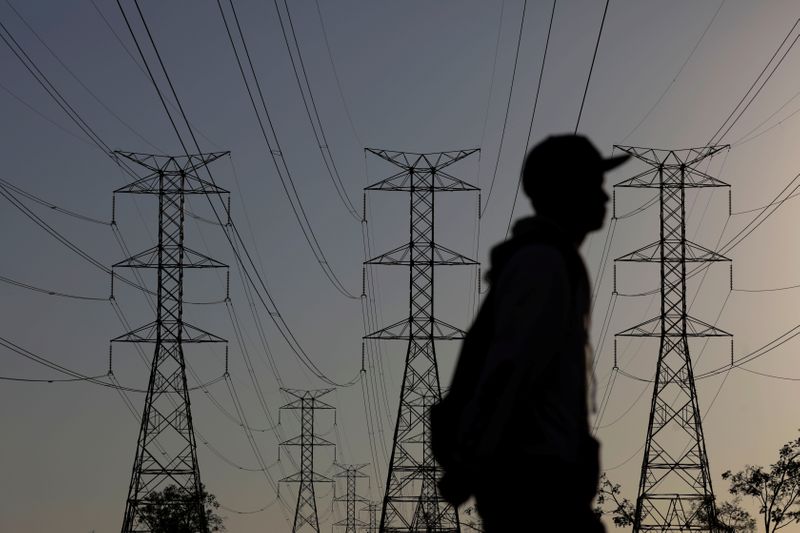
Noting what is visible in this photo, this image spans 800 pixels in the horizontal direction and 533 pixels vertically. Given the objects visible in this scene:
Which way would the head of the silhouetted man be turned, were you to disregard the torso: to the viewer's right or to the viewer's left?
to the viewer's right

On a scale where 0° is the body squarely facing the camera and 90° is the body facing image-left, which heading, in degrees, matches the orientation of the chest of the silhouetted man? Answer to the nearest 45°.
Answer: approximately 270°
